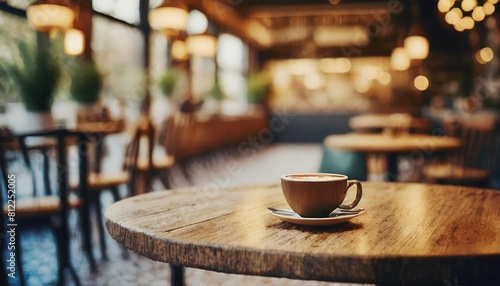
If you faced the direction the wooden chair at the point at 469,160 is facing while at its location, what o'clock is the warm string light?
The warm string light is roughly at 3 o'clock from the wooden chair.

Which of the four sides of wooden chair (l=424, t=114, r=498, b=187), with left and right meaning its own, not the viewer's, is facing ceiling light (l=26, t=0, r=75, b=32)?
front

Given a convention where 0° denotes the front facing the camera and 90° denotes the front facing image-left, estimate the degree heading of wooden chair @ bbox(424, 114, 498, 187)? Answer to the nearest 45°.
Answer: approximately 90°

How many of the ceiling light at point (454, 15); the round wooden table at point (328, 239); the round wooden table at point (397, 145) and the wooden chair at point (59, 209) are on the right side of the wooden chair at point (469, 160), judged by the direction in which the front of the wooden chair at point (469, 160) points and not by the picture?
1

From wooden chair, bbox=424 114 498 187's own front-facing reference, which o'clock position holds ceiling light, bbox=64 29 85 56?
The ceiling light is roughly at 12 o'clock from the wooden chair.

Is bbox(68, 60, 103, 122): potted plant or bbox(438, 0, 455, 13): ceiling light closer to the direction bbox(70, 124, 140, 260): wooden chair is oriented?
the potted plant

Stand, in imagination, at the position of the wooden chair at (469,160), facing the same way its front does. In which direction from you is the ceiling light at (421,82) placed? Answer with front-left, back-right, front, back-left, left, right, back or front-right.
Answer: right

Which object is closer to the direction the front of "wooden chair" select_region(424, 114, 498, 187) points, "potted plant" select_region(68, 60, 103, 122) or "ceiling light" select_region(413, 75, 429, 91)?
the potted plant

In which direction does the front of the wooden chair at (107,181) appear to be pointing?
to the viewer's left

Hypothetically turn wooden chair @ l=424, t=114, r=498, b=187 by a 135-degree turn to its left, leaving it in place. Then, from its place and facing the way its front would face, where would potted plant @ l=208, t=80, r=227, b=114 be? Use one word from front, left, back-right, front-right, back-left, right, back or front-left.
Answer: back

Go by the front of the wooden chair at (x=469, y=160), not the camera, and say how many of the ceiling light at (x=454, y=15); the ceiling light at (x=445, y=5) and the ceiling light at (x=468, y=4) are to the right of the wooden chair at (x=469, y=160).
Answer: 3

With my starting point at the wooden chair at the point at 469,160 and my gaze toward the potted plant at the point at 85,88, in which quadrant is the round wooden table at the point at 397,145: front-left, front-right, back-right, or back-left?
front-left
